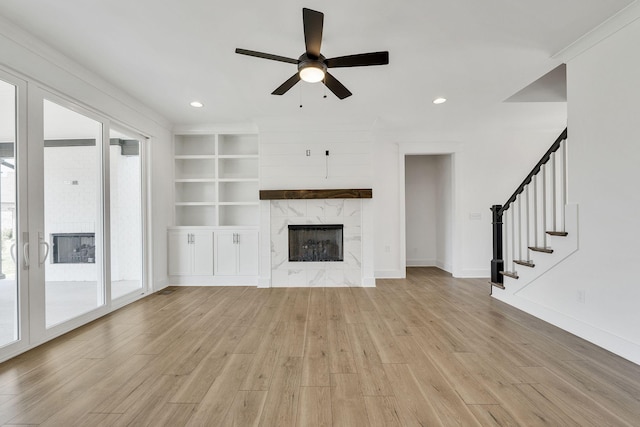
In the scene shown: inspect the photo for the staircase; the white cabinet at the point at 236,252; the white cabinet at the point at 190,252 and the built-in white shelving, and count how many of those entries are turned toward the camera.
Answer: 3

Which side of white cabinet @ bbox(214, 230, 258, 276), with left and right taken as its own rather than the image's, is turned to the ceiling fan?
front

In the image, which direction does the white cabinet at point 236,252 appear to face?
toward the camera

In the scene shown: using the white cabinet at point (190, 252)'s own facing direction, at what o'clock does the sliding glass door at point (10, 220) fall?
The sliding glass door is roughly at 1 o'clock from the white cabinet.

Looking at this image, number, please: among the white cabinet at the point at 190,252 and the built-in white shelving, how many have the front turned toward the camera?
2

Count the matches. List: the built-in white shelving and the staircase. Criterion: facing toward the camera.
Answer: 1

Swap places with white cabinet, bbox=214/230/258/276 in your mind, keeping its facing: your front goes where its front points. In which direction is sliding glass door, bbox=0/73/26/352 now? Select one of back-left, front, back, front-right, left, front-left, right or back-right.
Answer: front-right

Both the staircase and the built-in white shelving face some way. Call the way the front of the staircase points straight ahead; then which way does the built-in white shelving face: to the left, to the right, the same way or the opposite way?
the opposite way

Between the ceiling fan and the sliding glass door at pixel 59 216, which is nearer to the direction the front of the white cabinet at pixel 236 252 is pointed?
the ceiling fan

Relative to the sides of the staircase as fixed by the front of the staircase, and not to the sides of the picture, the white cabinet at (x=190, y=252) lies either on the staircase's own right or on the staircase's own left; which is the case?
on the staircase's own left

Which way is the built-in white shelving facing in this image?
toward the camera
